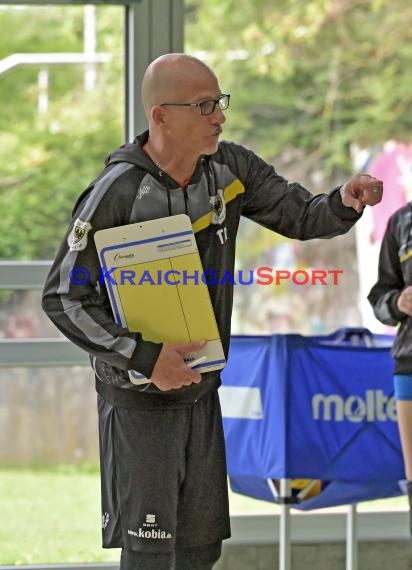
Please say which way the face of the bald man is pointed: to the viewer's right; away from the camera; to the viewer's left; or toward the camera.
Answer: to the viewer's right

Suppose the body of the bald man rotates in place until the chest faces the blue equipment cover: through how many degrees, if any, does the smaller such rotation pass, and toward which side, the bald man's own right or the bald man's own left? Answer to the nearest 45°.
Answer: approximately 90° to the bald man's own left

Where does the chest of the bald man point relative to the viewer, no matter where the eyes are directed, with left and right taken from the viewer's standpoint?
facing the viewer and to the right of the viewer

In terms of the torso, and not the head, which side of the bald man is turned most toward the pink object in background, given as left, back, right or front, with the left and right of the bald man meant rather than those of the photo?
left
